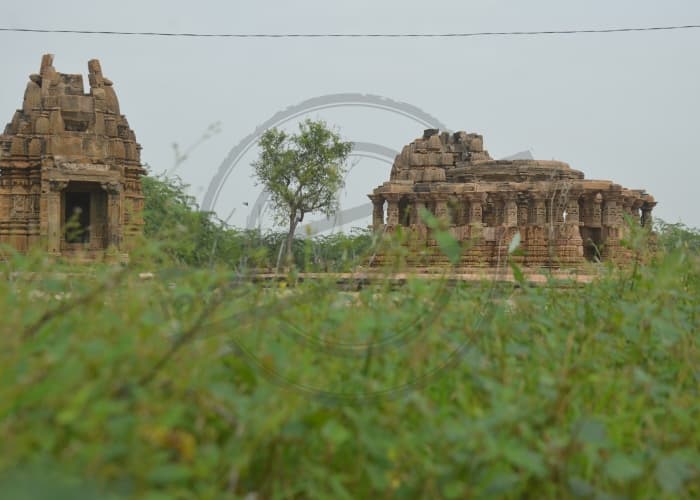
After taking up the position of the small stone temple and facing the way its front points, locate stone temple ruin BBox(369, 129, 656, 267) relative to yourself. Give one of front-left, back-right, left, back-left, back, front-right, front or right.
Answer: left

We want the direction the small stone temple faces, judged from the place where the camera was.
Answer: facing the viewer
